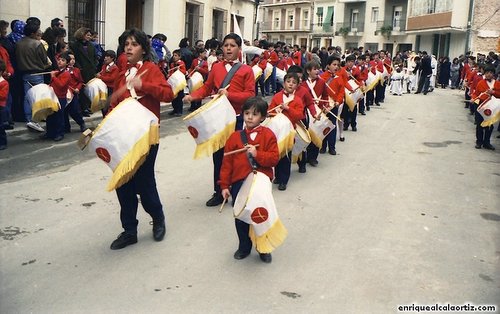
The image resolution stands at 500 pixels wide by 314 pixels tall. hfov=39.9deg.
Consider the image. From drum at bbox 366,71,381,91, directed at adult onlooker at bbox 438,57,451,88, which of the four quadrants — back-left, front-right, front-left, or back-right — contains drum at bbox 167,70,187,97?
back-left

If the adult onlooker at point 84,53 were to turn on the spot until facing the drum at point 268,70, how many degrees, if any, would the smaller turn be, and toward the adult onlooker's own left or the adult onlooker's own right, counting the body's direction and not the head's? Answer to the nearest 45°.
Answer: approximately 90° to the adult onlooker's own left

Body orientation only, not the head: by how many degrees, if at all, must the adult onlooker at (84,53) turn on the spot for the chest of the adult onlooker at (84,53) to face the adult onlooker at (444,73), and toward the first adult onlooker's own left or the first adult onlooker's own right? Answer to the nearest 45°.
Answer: approximately 90° to the first adult onlooker's own left

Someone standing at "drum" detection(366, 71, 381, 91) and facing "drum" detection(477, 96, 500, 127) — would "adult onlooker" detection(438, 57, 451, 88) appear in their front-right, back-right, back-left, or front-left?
back-left

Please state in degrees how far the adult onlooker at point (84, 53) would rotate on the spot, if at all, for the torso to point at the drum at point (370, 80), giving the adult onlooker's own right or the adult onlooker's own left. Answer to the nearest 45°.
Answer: approximately 45° to the adult onlooker's own left

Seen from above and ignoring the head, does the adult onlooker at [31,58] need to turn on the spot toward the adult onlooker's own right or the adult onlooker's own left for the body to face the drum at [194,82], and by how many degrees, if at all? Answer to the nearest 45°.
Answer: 0° — they already face it

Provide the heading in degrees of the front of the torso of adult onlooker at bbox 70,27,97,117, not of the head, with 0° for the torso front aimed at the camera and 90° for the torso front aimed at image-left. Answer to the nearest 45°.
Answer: approximately 315°
